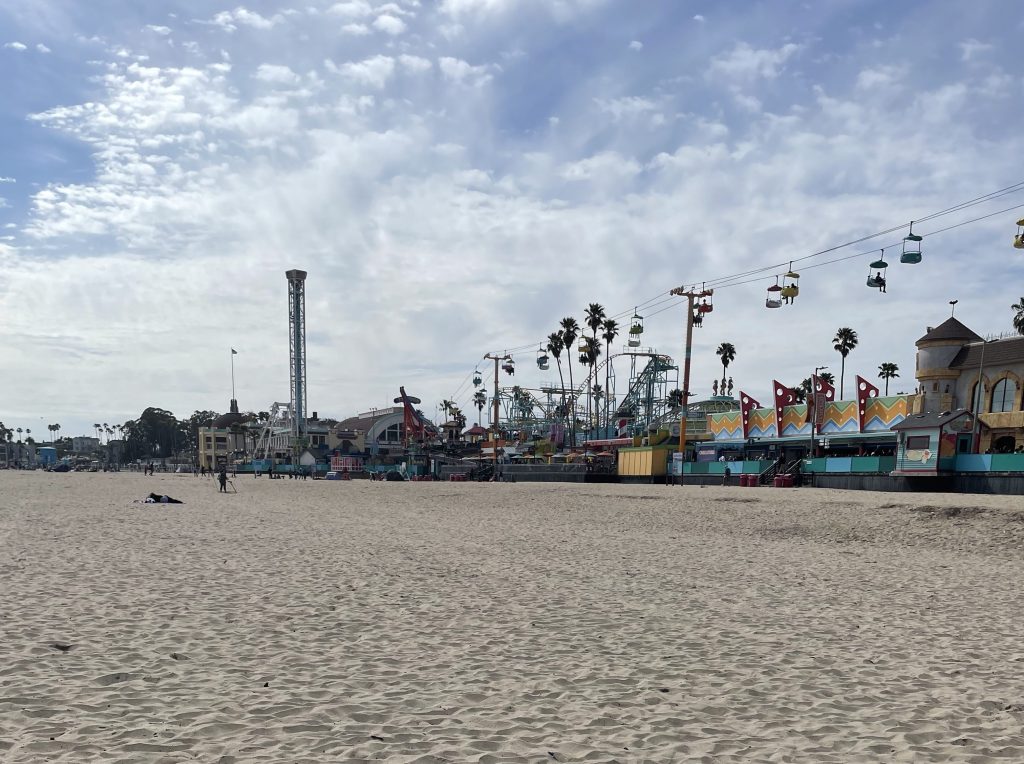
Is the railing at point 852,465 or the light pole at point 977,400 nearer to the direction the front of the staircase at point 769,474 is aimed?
the railing

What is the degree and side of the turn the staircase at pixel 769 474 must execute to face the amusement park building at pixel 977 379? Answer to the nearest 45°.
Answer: approximately 135° to its left

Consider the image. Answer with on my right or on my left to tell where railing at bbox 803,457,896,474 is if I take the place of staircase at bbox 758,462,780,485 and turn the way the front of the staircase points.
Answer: on my left

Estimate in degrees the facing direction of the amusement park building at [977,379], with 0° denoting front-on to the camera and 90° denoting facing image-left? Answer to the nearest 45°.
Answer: approximately 45°

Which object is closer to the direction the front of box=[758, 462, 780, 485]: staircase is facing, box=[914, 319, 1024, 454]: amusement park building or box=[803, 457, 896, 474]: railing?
the railing

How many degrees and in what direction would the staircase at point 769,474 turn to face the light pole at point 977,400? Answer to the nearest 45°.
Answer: approximately 135° to its left

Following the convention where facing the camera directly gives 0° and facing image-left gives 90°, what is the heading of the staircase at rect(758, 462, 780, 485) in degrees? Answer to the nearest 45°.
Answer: approximately 45°
